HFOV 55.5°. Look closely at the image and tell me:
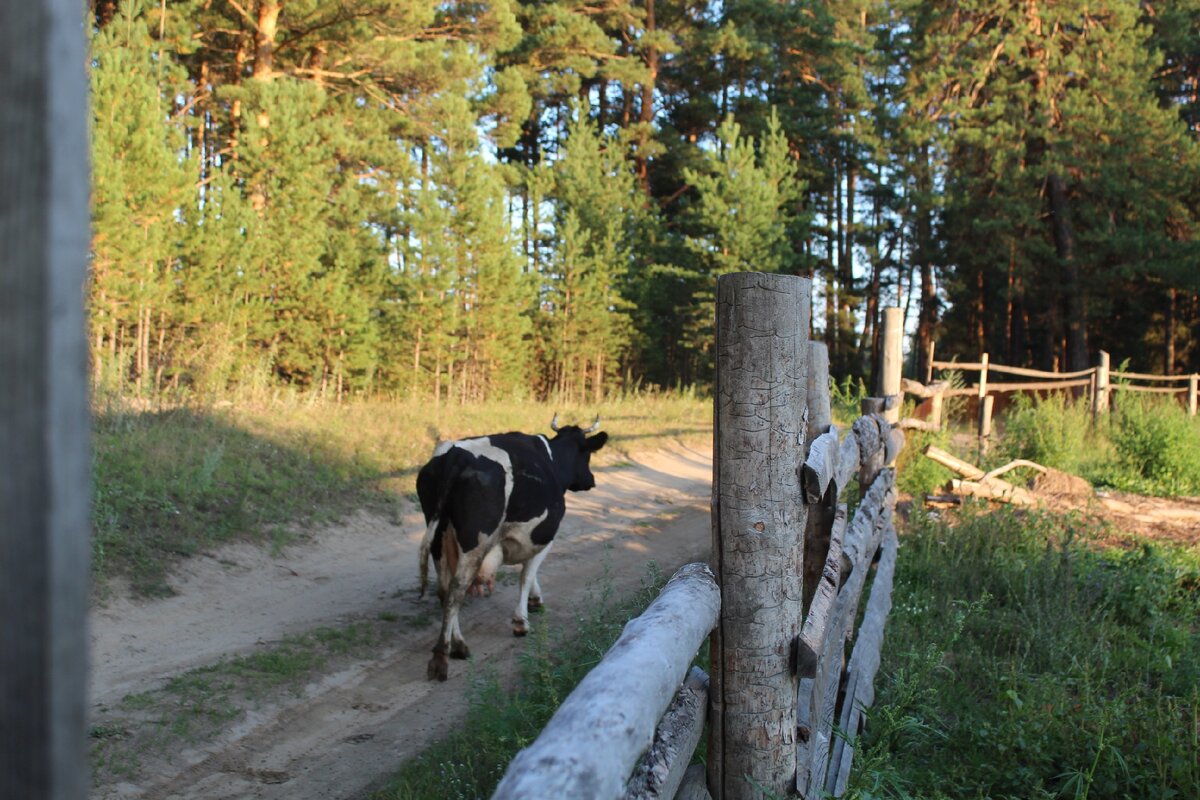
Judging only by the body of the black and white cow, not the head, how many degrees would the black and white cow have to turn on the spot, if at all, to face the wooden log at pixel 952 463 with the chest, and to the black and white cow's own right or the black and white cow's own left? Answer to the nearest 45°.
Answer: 0° — it already faces it

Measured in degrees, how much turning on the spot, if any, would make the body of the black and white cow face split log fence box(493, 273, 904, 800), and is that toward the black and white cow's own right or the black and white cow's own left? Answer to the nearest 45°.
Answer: approximately 135° to the black and white cow's own right

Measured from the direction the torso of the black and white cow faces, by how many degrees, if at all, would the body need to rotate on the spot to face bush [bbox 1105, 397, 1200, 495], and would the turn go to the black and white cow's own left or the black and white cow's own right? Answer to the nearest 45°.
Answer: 0° — it already faces it

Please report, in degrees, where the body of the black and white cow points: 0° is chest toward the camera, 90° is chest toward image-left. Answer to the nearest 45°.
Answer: approximately 225°

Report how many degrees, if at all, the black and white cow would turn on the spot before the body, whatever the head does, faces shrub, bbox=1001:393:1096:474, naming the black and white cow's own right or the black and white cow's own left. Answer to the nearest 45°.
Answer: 0° — it already faces it

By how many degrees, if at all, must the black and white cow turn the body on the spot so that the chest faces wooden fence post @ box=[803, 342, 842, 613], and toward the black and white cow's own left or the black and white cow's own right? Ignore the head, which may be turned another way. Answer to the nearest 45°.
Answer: approximately 90° to the black and white cow's own right
